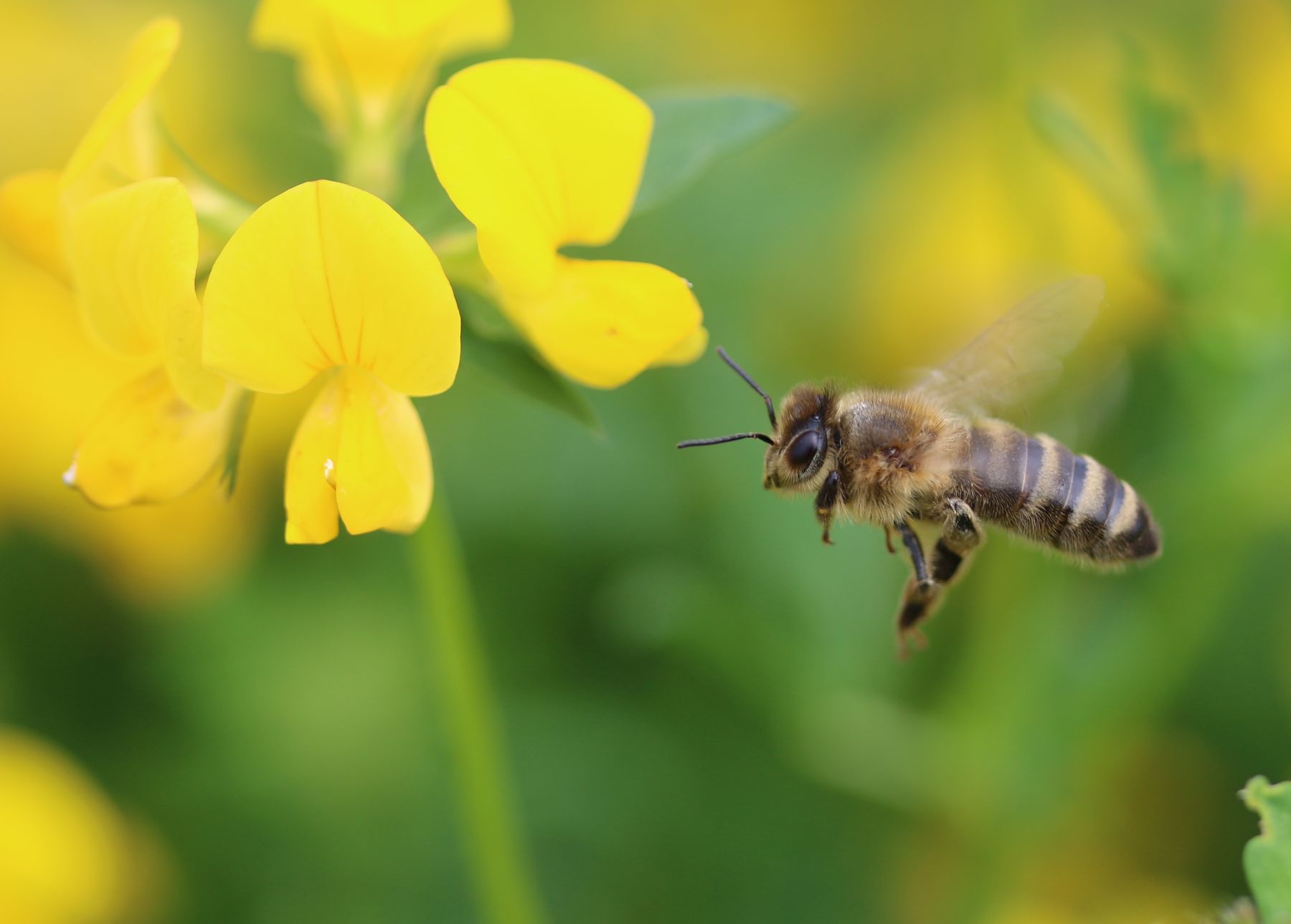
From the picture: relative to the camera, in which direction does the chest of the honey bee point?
to the viewer's left

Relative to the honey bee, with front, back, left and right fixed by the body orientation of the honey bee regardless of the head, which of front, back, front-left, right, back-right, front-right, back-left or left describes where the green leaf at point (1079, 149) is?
right

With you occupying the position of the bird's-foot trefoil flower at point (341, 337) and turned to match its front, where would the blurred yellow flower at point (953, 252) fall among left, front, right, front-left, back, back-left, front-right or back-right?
back-left

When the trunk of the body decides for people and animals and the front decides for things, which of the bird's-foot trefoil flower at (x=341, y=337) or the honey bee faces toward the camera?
the bird's-foot trefoil flower

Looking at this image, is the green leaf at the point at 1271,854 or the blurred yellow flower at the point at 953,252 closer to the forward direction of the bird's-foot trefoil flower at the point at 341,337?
the green leaf

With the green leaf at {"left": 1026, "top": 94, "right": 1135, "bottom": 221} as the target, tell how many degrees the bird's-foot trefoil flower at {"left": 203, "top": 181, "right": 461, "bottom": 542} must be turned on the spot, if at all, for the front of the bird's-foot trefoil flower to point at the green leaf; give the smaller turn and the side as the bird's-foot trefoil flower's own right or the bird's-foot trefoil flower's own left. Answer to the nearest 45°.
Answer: approximately 135° to the bird's-foot trefoil flower's own left

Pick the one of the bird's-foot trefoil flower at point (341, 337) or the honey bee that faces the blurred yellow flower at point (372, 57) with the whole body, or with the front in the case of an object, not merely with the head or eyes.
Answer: the honey bee

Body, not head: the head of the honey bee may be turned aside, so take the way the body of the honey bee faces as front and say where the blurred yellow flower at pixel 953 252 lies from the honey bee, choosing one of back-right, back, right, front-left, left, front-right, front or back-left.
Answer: right

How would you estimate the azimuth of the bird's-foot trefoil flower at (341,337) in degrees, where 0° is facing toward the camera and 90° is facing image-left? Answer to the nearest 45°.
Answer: approximately 0°

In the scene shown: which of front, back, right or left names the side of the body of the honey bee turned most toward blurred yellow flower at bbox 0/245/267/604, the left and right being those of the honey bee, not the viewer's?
front

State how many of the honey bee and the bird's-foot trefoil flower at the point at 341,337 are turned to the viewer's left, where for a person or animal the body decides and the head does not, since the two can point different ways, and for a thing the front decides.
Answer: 1

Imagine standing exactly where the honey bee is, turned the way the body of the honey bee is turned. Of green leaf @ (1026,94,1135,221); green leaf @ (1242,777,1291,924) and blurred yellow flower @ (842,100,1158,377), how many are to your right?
2

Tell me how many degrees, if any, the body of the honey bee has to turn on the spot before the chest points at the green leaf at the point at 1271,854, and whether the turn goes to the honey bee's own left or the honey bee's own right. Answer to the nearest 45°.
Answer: approximately 135° to the honey bee's own left
